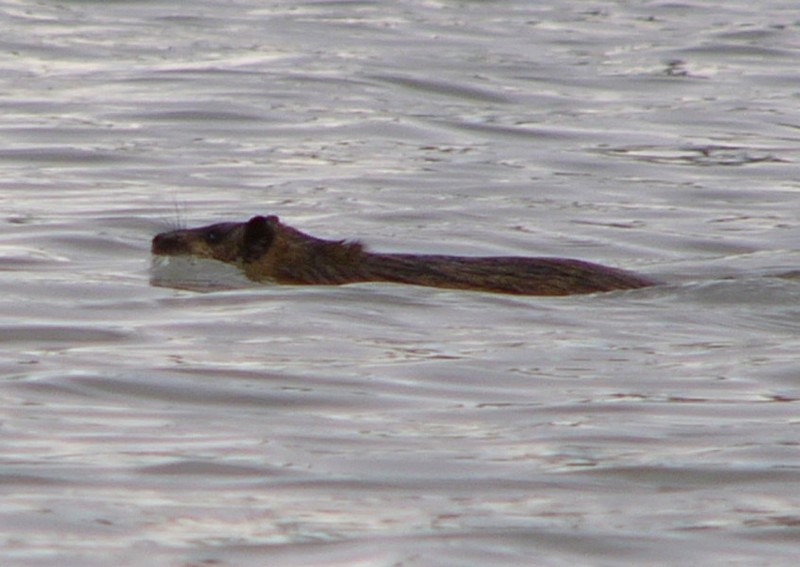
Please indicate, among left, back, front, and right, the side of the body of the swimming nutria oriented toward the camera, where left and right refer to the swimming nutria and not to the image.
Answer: left
